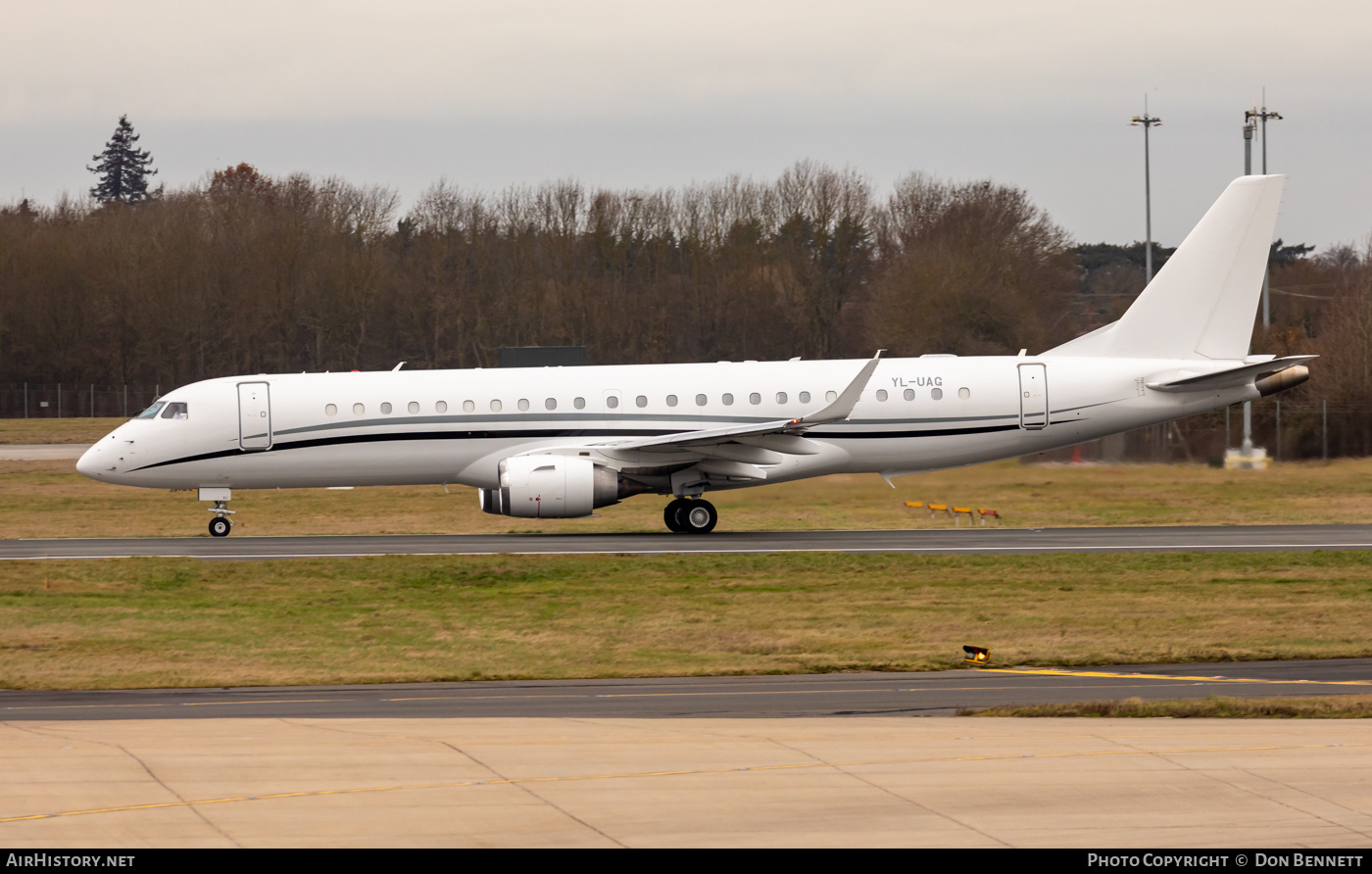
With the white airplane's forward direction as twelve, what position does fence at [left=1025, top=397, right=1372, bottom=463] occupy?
The fence is roughly at 5 o'clock from the white airplane.

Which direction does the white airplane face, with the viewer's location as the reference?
facing to the left of the viewer
